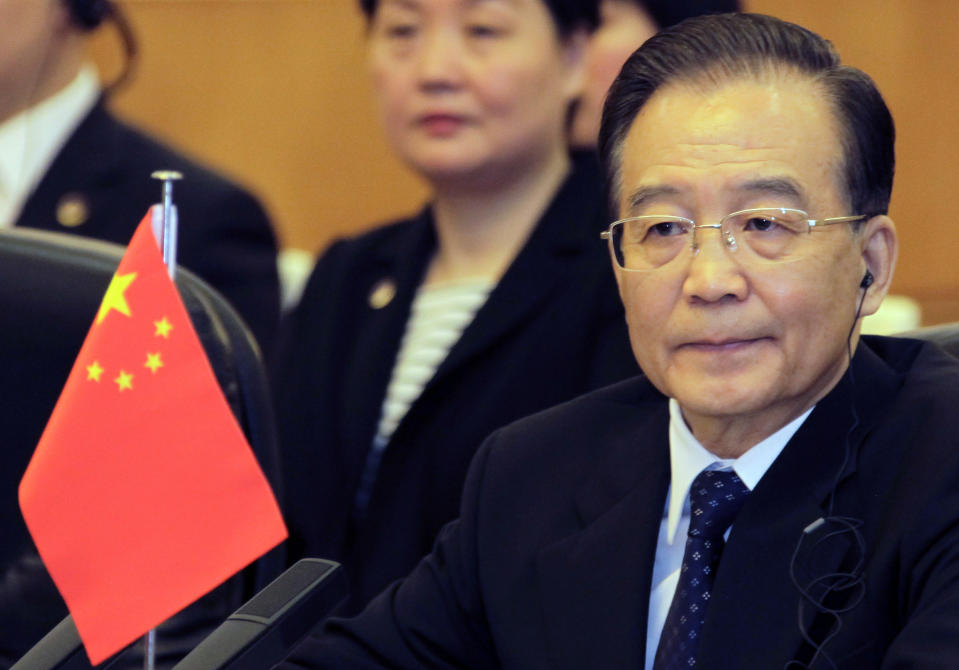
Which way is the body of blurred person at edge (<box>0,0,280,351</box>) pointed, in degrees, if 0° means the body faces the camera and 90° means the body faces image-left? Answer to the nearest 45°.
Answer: approximately 45°

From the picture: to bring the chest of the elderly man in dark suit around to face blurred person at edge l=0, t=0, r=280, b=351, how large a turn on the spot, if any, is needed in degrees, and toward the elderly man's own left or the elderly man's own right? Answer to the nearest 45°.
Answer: approximately 90° to the elderly man's own right

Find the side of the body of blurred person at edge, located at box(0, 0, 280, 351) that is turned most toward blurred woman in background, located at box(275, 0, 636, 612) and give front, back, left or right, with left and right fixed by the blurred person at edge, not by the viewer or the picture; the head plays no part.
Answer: left

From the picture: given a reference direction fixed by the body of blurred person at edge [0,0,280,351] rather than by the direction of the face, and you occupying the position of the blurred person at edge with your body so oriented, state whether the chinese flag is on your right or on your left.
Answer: on your left

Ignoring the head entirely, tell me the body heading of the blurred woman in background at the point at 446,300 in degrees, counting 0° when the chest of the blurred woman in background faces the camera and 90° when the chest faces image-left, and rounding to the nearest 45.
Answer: approximately 45°

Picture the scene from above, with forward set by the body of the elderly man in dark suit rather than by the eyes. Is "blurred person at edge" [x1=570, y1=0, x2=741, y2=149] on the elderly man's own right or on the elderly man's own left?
on the elderly man's own right

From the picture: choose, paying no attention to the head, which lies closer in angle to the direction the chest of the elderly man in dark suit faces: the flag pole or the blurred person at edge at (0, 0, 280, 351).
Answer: the flag pole

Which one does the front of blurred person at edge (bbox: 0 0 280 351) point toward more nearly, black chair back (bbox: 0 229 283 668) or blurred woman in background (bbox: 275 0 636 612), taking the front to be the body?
the black chair back
